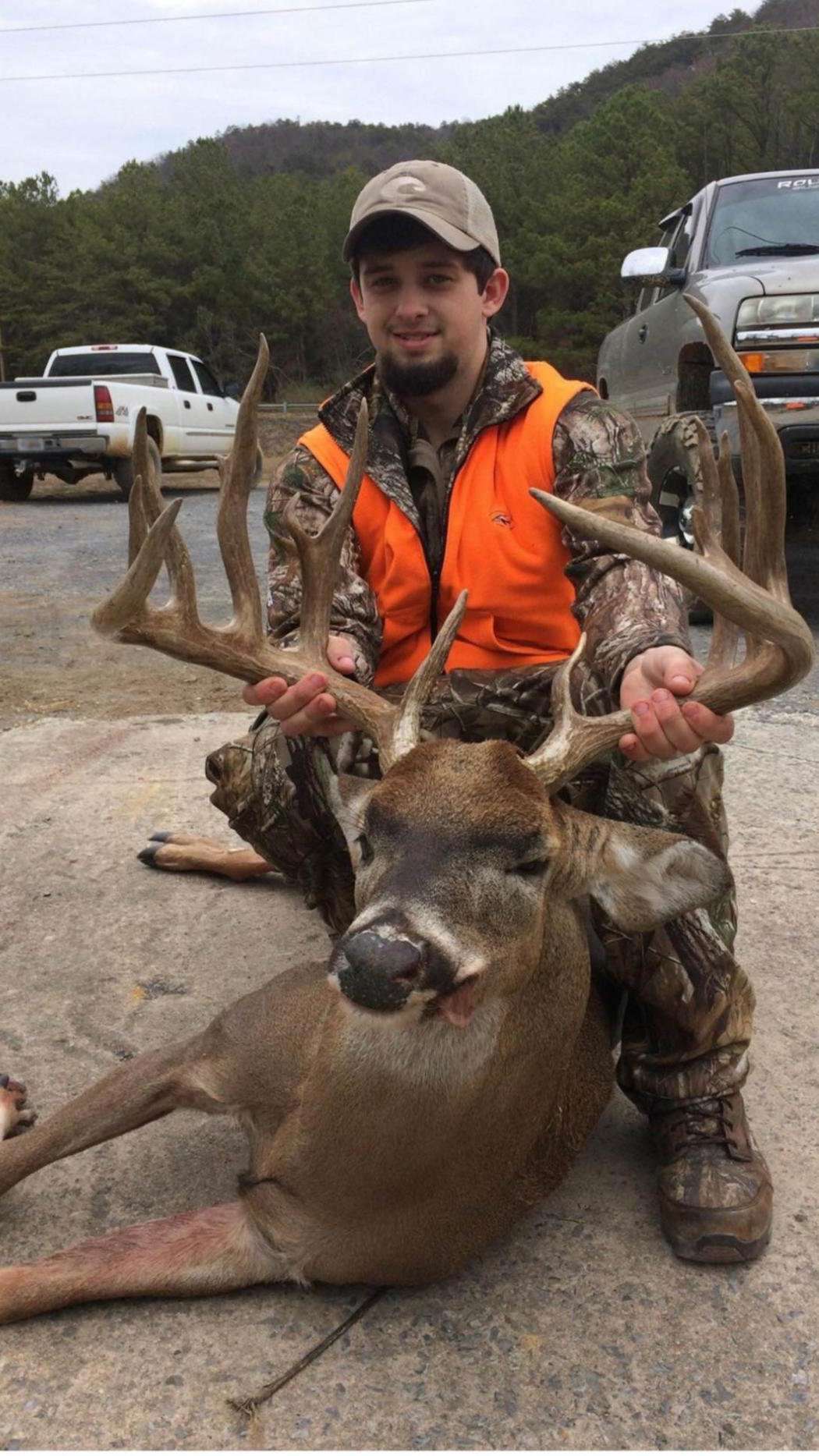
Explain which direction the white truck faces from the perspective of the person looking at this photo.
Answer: facing away from the viewer and to the right of the viewer

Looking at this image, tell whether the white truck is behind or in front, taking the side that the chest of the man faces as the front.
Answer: behind

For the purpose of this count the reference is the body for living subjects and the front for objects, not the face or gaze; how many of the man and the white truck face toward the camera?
1

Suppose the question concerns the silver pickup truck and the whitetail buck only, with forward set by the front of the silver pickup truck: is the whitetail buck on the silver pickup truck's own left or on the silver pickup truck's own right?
on the silver pickup truck's own right

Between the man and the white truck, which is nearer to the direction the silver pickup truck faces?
the man

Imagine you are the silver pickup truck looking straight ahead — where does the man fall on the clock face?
The man is roughly at 2 o'clock from the silver pickup truck.

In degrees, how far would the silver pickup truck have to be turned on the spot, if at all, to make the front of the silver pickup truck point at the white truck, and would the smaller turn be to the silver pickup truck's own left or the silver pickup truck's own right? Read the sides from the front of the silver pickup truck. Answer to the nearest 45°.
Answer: approximately 180°

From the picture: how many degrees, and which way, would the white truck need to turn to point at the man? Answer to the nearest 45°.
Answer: approximately 135° to its right

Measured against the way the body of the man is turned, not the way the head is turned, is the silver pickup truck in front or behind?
behind

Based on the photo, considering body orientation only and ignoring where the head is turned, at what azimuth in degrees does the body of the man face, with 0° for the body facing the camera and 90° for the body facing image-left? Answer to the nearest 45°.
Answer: approximately 0°

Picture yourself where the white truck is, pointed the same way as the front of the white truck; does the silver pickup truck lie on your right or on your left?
on your right
